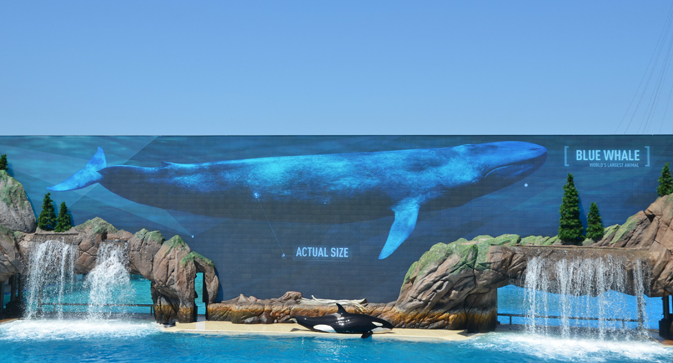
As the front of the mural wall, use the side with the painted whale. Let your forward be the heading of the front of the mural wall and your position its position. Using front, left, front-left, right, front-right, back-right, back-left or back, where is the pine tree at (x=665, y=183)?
left

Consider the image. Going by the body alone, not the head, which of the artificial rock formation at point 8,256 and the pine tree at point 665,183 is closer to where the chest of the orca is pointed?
the pine tree

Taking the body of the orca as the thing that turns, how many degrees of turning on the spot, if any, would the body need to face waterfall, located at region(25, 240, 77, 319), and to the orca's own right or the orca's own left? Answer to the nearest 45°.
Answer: approximately 180°

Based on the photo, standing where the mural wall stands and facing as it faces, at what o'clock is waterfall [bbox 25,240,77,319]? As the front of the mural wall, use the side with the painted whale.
The waterfall is roughly at 3 o'clock from the mural wall.

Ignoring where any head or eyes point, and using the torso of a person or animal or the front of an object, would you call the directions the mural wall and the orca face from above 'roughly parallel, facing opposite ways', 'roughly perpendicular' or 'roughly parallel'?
roughly perpendicular

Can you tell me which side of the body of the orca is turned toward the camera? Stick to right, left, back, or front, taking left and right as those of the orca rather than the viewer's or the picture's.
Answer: right

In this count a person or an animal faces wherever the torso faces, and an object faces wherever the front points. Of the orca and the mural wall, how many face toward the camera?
1

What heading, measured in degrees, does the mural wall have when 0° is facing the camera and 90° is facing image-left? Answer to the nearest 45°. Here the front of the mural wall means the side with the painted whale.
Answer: approximately 0°

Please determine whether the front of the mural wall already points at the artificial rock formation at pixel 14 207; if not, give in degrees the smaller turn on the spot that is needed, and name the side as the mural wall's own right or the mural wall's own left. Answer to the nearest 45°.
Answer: approximately 90° to the mural wall's own right
